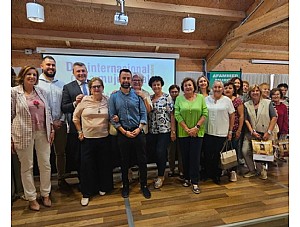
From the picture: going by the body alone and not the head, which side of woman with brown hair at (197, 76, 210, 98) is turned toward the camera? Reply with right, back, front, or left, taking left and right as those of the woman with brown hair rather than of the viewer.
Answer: front

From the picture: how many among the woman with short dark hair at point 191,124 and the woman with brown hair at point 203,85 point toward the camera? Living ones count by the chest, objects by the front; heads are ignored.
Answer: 2

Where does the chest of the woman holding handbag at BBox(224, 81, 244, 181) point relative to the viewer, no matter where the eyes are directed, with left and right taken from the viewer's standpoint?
facing the viewer and to the left of the viewer

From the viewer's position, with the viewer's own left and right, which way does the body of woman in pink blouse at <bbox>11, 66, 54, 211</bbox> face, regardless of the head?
facing the viewer and to the right of the viewer
